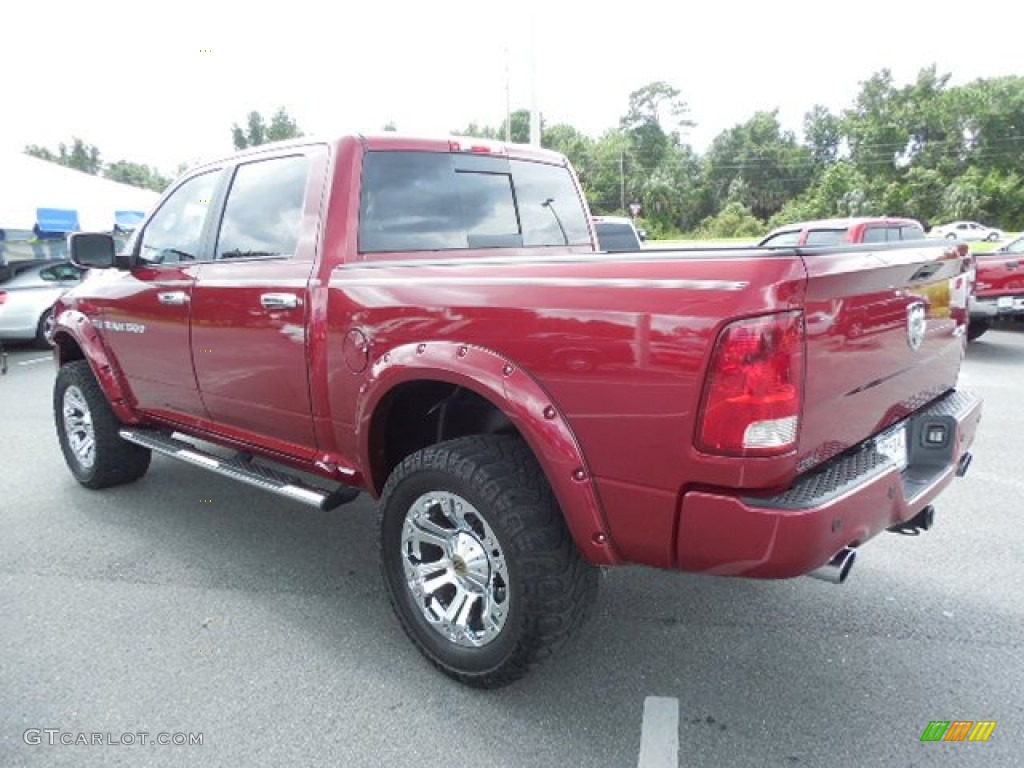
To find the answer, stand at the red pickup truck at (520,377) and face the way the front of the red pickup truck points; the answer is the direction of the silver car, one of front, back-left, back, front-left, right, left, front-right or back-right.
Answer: front

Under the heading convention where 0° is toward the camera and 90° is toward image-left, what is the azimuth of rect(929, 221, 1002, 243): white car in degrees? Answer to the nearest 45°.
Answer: approximately 270°

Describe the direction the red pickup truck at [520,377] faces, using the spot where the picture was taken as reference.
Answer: facing away from the viewer and to the left of the viewer

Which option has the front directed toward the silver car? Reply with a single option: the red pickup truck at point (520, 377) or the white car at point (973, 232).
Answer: the red pickup truck

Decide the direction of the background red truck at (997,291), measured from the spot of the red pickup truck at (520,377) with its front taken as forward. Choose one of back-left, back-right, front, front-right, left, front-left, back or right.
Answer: right

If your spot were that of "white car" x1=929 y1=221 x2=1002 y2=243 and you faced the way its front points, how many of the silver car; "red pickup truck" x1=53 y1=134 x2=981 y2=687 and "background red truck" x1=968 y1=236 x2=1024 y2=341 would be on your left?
0

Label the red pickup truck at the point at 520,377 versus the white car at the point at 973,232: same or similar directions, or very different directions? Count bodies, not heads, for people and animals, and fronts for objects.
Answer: very different directions

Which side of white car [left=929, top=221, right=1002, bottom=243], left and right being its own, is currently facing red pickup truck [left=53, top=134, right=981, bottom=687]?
right

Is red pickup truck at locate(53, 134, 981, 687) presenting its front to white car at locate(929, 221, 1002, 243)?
no

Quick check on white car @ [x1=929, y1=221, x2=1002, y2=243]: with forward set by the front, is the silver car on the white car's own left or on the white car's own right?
on the white car's own right

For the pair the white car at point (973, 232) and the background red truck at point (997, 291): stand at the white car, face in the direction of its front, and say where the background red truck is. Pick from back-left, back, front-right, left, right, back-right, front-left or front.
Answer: right

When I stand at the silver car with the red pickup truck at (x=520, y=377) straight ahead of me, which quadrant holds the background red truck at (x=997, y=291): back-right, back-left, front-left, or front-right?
front-left

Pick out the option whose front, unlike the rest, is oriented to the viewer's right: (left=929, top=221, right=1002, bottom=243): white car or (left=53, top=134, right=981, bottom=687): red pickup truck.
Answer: the white car

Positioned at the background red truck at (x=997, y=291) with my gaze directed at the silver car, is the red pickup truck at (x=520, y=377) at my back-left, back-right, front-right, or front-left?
front-left
